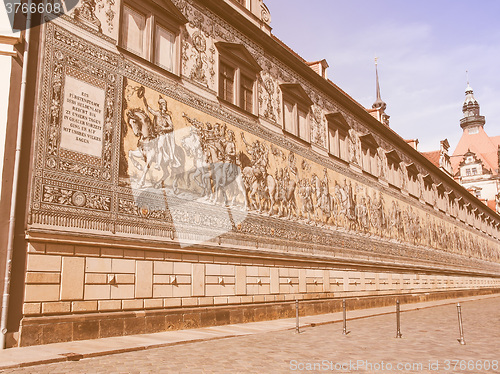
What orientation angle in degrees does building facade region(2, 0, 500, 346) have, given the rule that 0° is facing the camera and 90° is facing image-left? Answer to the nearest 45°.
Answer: approximately 315°
